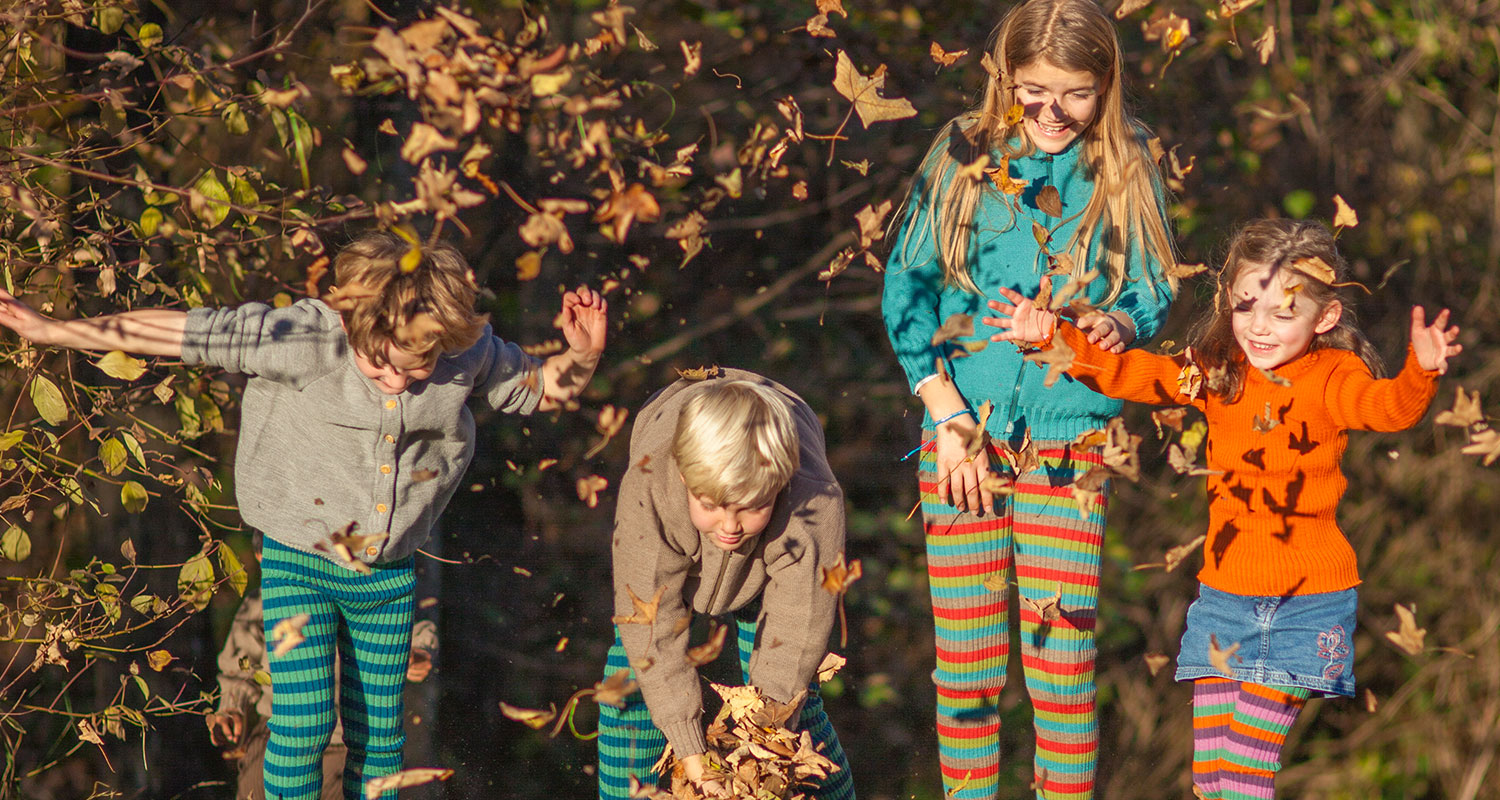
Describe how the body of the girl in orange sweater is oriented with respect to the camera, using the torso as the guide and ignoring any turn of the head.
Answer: toward the camera

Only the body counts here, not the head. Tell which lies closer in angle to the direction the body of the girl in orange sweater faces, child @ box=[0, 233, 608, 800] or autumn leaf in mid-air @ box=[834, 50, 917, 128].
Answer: the child

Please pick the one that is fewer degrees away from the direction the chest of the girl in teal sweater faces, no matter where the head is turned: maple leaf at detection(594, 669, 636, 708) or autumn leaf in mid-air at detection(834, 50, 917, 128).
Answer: the maple leaf

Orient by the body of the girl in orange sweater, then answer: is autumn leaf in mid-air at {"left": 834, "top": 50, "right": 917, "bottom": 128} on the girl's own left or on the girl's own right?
on the girl's own right

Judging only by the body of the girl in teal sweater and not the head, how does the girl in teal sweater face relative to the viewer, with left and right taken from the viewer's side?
facing the viewer

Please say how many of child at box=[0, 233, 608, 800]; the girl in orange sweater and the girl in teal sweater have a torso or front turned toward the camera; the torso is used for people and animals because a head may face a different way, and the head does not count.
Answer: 3

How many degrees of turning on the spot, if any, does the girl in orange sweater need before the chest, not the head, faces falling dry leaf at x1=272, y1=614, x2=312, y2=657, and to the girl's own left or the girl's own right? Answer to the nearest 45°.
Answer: approximately 45° to the girl's own right

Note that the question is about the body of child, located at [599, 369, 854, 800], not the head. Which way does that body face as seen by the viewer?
toward the camera

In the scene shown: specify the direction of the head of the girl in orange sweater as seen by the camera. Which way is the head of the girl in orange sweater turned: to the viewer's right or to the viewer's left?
to the viewer's left

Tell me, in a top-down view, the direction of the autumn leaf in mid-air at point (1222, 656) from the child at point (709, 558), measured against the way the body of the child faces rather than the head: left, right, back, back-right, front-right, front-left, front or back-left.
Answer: left
